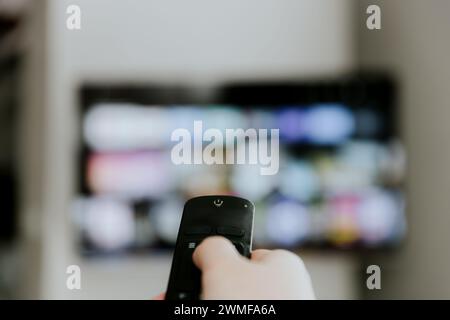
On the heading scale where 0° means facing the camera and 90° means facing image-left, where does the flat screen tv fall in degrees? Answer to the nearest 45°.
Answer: approximately 0°
